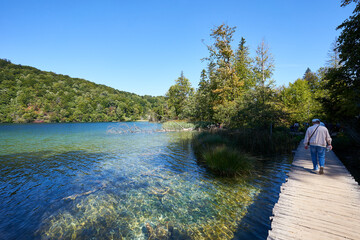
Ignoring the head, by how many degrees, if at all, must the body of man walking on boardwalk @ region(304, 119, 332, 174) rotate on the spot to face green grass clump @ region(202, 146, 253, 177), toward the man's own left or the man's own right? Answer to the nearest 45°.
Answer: approximately 90° to the man's own left

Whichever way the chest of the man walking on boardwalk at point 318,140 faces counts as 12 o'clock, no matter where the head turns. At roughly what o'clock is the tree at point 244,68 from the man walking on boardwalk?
The tree is roughly at 11 o'clock from the man walking on boardwalk.

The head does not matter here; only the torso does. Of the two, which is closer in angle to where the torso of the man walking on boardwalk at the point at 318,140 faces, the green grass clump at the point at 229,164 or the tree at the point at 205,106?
the tree

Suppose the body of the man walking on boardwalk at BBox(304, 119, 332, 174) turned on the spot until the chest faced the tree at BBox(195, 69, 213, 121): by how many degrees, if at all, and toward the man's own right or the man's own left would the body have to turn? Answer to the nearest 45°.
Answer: approximately 45° to the man's own left

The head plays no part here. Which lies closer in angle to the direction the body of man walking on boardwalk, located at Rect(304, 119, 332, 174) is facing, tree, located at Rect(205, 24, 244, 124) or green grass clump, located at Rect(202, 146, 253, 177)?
the tree

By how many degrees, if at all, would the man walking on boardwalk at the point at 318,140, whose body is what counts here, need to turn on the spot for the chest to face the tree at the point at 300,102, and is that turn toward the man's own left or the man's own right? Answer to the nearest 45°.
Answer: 0° — they already face it

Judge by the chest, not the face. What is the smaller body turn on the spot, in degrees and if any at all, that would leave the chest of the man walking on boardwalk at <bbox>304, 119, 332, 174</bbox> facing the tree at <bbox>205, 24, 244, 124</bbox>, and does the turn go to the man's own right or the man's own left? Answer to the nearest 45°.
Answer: approximately 45° to the man's own left

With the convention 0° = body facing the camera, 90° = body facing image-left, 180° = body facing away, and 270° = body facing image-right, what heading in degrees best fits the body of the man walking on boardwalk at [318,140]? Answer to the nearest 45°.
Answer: approximately 180°
